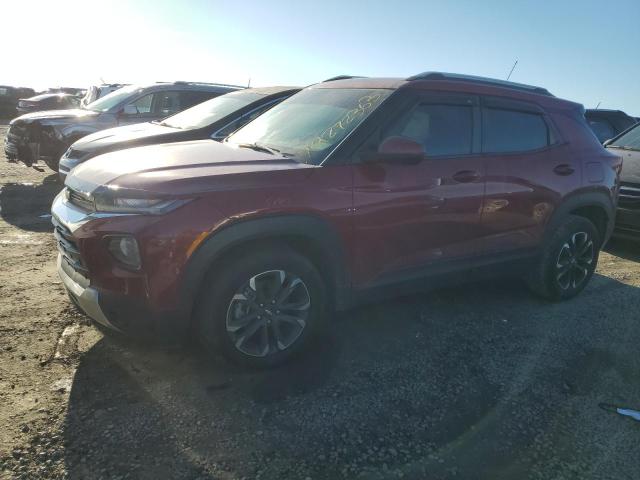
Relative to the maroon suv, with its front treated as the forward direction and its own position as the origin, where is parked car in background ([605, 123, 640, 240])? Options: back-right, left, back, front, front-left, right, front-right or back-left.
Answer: back

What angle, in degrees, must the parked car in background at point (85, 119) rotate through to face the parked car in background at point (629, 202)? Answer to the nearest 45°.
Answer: approximately 90° to its left

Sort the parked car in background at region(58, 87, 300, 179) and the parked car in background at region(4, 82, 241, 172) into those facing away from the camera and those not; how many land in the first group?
0

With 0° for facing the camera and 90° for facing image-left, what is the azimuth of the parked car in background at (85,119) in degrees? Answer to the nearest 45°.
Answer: approximately 45°

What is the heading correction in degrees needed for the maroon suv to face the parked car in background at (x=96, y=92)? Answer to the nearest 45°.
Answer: approximately 90° to its right

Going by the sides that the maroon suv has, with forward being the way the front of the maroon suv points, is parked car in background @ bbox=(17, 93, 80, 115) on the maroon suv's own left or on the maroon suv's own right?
on the maroon suv's own right

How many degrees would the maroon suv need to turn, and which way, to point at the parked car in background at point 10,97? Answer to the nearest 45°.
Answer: approximately 90° to its right

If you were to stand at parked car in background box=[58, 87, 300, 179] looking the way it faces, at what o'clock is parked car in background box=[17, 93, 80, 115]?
parked car in background box=[17, 93, 80, 115] is roughly at 4 o'clock from parked car in background box=[58, 87, 300, 179].

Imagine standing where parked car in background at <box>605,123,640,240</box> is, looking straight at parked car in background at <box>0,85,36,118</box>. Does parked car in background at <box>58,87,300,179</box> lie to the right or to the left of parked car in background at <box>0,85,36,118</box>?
left

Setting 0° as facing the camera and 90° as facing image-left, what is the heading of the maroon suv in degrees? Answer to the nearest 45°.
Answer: approximately 45°

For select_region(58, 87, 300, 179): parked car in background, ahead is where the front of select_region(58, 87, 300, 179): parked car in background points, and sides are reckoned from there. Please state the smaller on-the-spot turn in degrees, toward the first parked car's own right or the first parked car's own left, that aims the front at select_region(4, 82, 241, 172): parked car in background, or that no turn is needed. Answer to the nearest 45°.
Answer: approximately 90° to the first parked car's own right

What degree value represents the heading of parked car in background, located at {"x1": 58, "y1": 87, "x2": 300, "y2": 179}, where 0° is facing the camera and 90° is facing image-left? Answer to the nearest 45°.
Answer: approximately 45°
